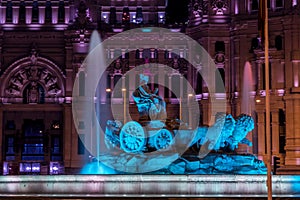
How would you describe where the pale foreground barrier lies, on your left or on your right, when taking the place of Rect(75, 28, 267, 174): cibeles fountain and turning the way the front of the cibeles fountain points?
on your right

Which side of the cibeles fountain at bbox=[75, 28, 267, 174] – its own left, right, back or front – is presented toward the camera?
right
